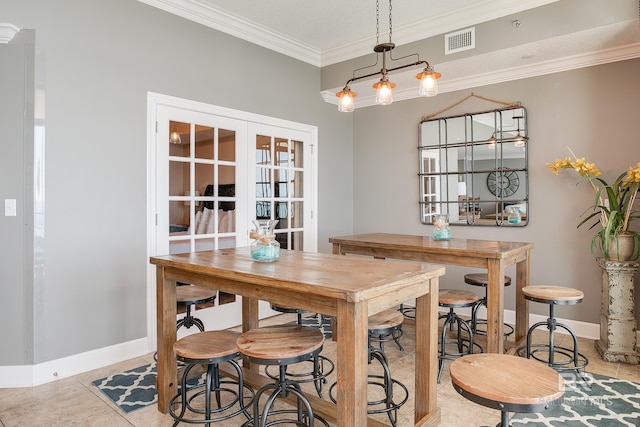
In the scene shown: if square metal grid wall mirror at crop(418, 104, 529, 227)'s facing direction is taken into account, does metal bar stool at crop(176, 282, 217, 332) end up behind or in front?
in front

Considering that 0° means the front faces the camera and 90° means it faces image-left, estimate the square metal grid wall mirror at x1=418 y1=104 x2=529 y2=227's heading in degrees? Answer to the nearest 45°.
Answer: approximately 45°
